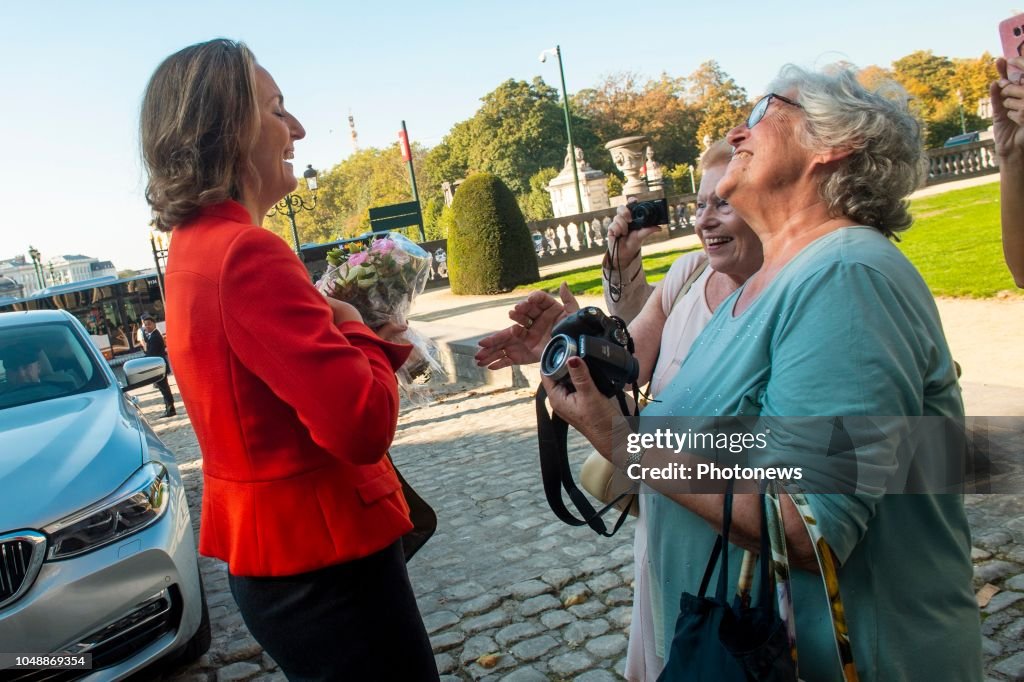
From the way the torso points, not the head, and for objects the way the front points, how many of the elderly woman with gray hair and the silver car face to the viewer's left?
1

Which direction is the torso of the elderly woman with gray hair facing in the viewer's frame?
to the viewer's left

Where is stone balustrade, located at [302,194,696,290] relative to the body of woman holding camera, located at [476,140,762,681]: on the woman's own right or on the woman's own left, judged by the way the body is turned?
on the woman's own right

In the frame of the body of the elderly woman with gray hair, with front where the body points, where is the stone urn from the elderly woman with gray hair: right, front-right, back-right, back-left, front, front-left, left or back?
right

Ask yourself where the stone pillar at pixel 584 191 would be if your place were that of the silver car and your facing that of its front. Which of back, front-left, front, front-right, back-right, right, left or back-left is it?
back-left

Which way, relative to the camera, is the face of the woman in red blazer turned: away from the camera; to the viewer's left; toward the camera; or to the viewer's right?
to the viewer's right

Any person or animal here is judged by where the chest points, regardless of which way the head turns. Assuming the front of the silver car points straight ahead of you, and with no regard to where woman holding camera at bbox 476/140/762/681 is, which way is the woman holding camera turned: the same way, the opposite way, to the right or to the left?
to the right

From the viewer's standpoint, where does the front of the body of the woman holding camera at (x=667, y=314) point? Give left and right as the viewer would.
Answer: facing the viewer and to the left of the viewer

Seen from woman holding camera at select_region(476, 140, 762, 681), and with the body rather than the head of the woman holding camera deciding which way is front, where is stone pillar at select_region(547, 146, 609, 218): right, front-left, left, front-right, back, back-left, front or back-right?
back-right

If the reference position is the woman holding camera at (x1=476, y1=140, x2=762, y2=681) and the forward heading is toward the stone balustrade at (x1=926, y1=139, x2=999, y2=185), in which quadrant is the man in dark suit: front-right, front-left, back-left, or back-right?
front-left

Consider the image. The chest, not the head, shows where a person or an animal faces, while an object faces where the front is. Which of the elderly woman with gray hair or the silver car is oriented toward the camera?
the silver car

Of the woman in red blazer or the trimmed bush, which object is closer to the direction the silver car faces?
the woman in red blazer

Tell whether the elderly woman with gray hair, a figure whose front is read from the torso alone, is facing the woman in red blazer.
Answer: yes

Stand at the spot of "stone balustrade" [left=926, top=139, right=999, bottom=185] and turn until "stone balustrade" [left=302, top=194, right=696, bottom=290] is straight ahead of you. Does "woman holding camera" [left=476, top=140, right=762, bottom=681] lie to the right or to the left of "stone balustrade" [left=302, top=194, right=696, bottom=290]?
left

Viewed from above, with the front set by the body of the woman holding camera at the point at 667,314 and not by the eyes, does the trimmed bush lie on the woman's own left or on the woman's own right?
on the woman's own right

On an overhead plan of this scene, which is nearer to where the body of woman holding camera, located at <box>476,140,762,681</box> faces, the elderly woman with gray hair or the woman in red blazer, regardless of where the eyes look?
the woman in red blazer

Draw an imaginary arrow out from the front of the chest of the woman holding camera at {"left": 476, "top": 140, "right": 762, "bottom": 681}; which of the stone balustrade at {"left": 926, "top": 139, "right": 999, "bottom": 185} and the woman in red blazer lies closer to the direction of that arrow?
the woman in red blazer

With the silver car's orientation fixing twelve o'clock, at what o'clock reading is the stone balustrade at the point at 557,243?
The stone balustrade is roughly at 7 o'clock from the silver car.

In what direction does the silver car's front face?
toward the camera
